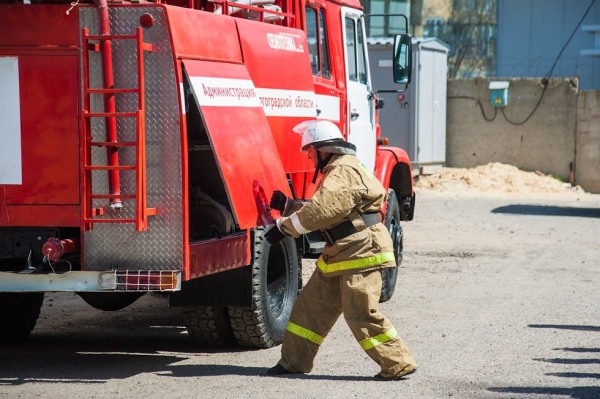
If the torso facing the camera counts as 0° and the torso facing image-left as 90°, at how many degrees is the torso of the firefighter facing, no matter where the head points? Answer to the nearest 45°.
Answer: approximately 90°

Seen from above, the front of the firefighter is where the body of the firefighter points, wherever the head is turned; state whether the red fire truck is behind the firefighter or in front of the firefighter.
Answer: in front

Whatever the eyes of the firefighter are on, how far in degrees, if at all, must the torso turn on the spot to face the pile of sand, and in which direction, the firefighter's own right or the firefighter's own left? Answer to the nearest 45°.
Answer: approximately 90° to the firefighter's own right

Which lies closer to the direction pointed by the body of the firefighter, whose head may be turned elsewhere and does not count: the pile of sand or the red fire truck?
the red fire truck

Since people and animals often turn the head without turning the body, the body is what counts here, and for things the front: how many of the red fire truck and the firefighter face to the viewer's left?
1

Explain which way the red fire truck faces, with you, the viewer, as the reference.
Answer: facing away from the viewer and to the right of the viewer

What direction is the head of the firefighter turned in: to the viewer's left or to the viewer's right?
to the viewer's left
